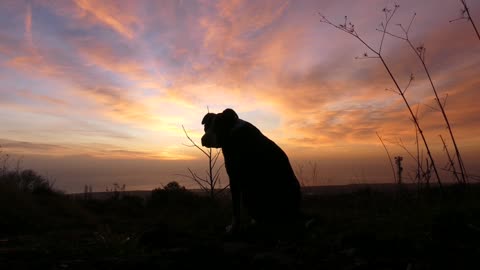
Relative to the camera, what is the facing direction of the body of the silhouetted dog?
to the viewer's left
